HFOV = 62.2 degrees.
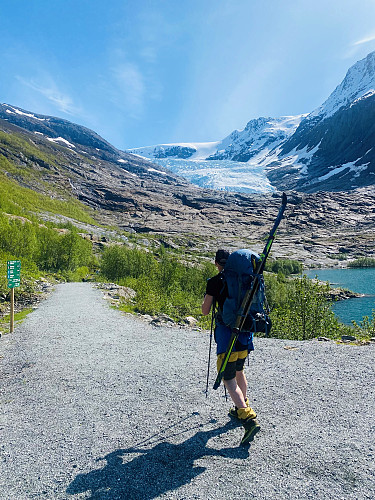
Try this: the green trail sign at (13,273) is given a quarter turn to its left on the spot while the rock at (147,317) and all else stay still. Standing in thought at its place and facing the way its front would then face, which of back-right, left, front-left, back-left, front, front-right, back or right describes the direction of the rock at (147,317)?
front

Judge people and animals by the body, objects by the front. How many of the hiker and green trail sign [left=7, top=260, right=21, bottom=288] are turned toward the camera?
1

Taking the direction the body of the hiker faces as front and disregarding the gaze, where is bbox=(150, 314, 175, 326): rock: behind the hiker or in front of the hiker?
in front

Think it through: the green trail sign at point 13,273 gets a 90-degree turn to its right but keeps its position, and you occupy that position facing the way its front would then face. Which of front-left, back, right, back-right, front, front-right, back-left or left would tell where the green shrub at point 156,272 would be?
back-right

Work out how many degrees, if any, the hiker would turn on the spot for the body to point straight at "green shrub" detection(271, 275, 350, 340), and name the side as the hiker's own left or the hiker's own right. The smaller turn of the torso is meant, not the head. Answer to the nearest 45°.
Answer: approximately 45° to the hiker's own right

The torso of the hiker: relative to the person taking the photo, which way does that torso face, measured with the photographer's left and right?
facing away from the viewer and to the left of the viewer

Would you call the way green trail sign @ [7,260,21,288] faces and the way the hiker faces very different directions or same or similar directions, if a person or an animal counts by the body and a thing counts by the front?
very different directions

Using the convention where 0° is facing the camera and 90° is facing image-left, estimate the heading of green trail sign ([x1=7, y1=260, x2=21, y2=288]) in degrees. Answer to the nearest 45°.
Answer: approximately 0°

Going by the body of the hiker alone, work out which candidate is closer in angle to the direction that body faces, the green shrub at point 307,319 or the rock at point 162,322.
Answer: the rock
